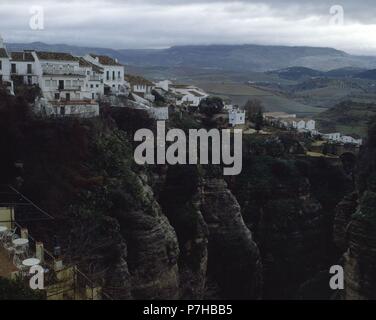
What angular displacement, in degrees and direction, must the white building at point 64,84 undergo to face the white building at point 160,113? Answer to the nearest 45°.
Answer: approximately 135° to its left

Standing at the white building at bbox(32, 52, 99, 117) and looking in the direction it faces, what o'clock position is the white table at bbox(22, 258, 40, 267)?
The white table is roughly at 12 o'clock from the white building.

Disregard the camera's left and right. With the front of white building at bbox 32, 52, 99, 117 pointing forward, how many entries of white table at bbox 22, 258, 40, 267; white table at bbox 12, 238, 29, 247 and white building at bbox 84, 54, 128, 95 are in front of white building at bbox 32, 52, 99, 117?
2

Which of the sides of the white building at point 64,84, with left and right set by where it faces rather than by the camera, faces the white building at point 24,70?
right

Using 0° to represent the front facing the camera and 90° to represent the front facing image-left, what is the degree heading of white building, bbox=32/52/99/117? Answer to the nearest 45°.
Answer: approximately 0°

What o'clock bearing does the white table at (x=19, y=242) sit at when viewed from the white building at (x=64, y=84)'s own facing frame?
The white table is roughly at 12 o'clock from the white building.

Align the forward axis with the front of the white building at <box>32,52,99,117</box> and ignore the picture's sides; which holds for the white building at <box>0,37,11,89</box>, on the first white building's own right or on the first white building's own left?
on the first white building's own right

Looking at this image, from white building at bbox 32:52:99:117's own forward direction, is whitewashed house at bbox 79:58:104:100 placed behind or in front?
behind

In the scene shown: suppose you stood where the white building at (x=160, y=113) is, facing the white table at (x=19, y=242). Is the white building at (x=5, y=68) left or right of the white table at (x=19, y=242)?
right

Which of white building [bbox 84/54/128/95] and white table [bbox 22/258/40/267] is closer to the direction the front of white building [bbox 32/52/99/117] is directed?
the white table
